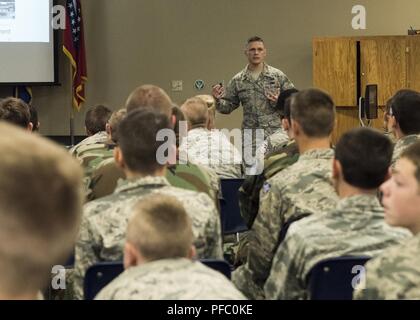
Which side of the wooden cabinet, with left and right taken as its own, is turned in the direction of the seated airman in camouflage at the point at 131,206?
front

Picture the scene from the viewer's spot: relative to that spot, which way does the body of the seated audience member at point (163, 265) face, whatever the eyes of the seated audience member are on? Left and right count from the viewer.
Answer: facing away from the viewer

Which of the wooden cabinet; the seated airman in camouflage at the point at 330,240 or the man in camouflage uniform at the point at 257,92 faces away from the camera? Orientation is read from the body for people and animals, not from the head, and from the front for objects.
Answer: the seated airman in camouflage

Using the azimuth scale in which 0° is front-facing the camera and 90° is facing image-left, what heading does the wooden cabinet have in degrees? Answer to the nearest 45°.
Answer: approximately 0°

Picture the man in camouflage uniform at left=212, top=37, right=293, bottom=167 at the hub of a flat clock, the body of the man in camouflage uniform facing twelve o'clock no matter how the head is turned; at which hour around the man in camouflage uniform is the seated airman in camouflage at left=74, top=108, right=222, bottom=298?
The seated airman in camouflage is roughly at 12 o'clock from the man in camouflage uniform.

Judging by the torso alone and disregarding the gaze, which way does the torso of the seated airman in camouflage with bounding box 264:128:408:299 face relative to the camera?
away from the camera

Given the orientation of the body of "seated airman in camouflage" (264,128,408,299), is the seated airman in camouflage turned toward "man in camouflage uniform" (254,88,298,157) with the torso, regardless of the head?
yes

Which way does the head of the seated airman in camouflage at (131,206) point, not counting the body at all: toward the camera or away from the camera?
away from the camera

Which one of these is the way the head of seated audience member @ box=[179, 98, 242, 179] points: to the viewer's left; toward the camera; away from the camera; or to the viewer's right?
away from the camera

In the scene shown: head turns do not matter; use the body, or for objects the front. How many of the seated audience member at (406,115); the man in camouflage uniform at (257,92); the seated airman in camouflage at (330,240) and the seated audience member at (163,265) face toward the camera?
1

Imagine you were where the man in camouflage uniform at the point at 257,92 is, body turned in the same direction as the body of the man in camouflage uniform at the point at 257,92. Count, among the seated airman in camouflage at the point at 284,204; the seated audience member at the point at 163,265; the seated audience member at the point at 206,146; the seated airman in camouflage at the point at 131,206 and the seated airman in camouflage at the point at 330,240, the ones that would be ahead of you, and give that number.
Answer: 5

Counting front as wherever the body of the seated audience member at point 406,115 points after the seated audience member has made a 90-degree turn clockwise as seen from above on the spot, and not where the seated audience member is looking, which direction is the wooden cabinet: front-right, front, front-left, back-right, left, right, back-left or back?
front-left

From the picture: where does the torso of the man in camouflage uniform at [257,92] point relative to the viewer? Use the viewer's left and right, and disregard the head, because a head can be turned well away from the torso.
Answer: facing the viewer

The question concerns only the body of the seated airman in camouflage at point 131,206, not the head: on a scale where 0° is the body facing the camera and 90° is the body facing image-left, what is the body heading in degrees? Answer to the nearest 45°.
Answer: approximately 180°

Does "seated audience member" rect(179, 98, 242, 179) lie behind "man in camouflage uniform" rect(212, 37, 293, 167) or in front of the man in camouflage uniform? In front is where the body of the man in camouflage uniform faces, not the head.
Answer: in front

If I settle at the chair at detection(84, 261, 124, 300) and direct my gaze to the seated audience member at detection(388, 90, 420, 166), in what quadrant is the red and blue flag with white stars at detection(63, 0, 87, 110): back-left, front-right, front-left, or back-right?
front-left

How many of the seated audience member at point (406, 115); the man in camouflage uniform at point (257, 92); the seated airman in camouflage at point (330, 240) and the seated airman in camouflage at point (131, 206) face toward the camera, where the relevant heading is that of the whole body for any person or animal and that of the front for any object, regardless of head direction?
1

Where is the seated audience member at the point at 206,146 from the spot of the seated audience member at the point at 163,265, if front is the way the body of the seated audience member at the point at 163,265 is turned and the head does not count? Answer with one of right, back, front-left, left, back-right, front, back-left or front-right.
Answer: front

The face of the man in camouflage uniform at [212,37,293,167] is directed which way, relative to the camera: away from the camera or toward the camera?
toward the camera
